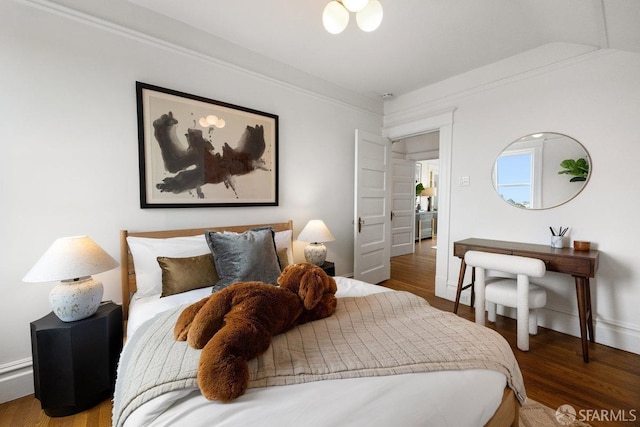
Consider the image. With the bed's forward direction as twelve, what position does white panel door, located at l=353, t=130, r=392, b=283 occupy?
The white panel door is roughly at 8 o'clock from the bed.

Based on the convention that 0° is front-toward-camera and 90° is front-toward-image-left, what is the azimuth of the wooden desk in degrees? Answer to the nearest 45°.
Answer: approximately 45°

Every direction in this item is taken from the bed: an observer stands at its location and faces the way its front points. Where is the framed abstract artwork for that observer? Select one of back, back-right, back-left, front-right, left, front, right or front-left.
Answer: back

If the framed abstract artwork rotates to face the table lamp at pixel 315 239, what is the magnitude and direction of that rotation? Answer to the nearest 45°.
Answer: approximately 45° to its left

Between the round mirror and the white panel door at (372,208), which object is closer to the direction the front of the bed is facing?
the round mirror

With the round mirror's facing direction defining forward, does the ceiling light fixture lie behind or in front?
in front

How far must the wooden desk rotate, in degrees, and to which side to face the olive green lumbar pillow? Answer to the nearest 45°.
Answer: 0° — it already faces it

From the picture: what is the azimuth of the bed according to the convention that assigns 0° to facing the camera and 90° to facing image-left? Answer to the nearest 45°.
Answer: approximately 315°
